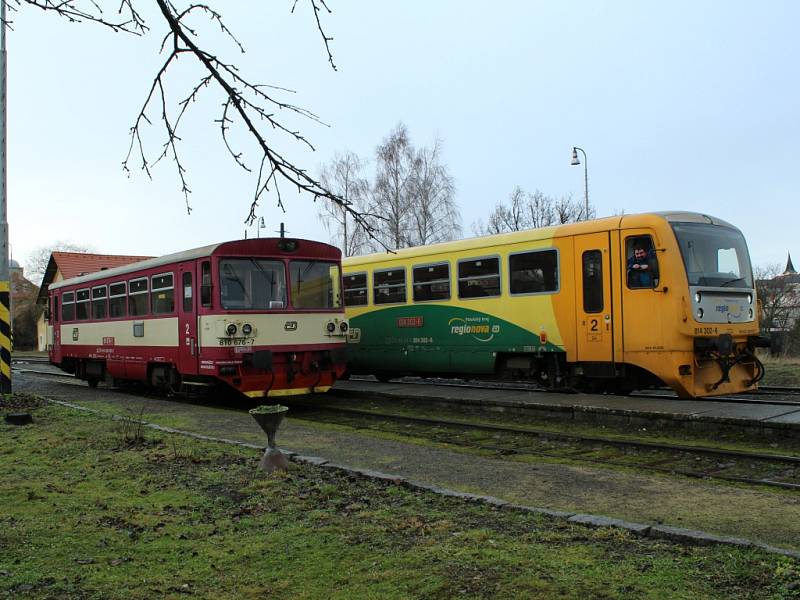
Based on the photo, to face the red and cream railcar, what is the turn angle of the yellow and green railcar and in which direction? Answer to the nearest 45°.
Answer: approximately 135° to its right

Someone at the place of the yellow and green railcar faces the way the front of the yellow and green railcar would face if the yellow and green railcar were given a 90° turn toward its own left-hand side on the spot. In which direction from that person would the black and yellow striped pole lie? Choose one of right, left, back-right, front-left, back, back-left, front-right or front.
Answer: back-left

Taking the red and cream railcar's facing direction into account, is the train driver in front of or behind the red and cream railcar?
in front

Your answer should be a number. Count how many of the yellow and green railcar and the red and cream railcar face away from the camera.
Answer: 0

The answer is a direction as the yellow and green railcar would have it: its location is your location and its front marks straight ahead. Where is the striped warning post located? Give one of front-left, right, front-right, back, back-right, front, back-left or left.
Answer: back-right

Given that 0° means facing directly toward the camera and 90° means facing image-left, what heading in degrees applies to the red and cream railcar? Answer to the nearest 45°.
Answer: approximately 315°
